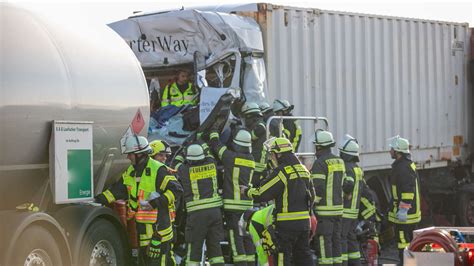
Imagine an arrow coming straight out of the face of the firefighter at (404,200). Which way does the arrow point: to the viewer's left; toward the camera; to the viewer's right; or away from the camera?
to the viewer's left

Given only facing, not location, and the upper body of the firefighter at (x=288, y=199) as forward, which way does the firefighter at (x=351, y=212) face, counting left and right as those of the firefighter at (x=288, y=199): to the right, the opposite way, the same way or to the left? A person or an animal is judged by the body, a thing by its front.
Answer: the same way

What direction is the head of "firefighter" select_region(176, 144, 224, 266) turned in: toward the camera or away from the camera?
away from the camera

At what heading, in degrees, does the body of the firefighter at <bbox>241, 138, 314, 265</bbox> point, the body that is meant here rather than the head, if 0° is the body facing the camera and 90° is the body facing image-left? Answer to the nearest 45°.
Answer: approximately 135°

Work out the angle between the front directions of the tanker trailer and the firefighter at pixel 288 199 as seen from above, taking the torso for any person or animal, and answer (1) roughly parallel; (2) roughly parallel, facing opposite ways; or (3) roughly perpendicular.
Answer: roughly perpendicular

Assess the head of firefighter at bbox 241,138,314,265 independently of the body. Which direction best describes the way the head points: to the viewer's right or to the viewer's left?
to the viewer's left

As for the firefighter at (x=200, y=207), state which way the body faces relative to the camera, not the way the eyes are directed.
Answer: away from the camera

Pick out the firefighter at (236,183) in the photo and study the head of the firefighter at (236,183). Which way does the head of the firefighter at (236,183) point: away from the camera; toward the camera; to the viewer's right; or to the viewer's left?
away from the camera

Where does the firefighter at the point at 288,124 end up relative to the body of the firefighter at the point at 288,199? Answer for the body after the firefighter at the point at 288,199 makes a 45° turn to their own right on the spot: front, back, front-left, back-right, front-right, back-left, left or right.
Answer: front

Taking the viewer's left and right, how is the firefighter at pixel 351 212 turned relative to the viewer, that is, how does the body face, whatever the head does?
facing away from the viewer and to the left of the viewer

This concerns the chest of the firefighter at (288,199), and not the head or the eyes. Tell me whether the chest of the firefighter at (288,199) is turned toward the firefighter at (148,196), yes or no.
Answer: no

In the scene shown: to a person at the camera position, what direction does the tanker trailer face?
facing the viewer and to the left of the viewer

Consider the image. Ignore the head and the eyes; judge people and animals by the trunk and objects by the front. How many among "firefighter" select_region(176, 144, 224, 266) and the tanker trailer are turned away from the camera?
1
